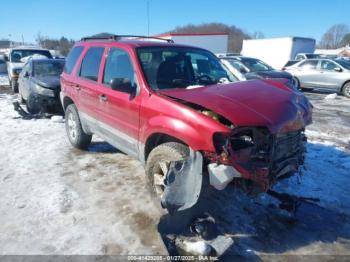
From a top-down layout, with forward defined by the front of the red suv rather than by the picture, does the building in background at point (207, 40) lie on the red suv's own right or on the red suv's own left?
on the red suv's own left

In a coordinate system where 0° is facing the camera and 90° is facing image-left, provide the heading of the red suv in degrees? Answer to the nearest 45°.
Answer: approximately 315°

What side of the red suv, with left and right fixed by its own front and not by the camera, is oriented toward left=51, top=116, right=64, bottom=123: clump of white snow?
back

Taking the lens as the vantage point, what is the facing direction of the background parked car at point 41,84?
facing the viewer and to the right of the viewer

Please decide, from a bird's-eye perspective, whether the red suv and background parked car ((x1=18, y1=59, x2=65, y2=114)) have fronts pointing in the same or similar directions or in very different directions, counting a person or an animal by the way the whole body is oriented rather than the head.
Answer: same or similar directions

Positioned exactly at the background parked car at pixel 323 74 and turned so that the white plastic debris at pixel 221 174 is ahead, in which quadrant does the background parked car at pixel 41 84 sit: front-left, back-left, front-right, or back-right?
front-right

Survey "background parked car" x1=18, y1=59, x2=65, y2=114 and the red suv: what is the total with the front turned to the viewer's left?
0

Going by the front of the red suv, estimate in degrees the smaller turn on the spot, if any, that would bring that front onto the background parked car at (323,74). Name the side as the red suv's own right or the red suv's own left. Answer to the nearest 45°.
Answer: approximately 90° to the red suv's own left

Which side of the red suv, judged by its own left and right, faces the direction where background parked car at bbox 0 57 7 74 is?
back

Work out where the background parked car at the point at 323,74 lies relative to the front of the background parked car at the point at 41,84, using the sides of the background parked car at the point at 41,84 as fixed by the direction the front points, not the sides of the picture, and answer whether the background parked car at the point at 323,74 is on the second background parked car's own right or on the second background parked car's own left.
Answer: on the second background parked car's own left

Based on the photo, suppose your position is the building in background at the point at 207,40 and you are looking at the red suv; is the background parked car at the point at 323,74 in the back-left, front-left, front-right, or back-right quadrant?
front-left

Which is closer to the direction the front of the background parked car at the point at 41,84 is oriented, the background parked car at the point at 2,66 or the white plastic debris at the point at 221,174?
the white plastic debris

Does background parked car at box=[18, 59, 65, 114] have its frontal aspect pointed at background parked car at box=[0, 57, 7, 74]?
no
